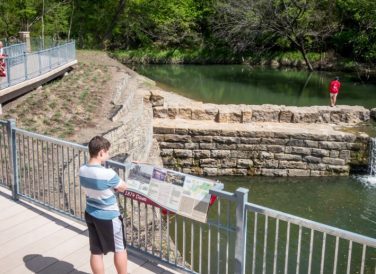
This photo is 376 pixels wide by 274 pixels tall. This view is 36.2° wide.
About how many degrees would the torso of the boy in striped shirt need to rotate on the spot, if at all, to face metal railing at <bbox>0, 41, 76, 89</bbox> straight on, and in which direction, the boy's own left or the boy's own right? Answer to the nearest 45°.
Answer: approximately 45° to the boy's own left

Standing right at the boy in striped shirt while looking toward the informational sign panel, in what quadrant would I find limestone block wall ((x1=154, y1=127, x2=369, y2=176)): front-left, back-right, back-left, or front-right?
front-left

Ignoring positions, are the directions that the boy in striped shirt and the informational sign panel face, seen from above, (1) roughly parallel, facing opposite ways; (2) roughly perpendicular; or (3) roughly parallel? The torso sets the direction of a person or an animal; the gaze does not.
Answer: roughly parallel, facing opposite ways

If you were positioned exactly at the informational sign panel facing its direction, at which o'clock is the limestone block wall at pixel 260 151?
The limestone block wall is roughly at 5 o'clock from the informational sign panel.

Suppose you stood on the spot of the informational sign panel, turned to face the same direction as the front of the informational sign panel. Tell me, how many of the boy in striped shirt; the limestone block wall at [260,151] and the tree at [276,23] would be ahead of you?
1

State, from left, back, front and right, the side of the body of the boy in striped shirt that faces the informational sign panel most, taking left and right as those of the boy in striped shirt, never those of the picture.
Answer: front

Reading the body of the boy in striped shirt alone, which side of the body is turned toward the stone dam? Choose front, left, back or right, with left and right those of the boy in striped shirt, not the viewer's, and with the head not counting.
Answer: front

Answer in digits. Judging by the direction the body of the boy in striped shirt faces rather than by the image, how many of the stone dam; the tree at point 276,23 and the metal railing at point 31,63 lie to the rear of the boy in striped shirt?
0

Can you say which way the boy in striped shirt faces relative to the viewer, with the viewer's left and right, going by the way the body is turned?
facing away from the viewer and to the right of the viewer

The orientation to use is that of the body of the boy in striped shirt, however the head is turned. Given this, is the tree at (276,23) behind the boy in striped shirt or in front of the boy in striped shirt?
in front

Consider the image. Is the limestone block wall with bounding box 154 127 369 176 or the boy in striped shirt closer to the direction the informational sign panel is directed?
the boy in striped shirt

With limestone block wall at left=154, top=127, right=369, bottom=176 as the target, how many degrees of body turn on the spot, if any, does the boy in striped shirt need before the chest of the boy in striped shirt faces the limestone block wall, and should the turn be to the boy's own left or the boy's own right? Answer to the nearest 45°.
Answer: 0° — they already face it

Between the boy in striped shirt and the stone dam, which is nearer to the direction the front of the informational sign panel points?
the boy in striped shirt

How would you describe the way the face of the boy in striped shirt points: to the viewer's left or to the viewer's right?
to the viewer's right

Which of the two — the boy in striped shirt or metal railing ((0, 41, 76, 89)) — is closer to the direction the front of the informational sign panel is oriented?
the boy in striped shirt

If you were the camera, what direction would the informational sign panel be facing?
facing the viewer and to the left of the viewer
